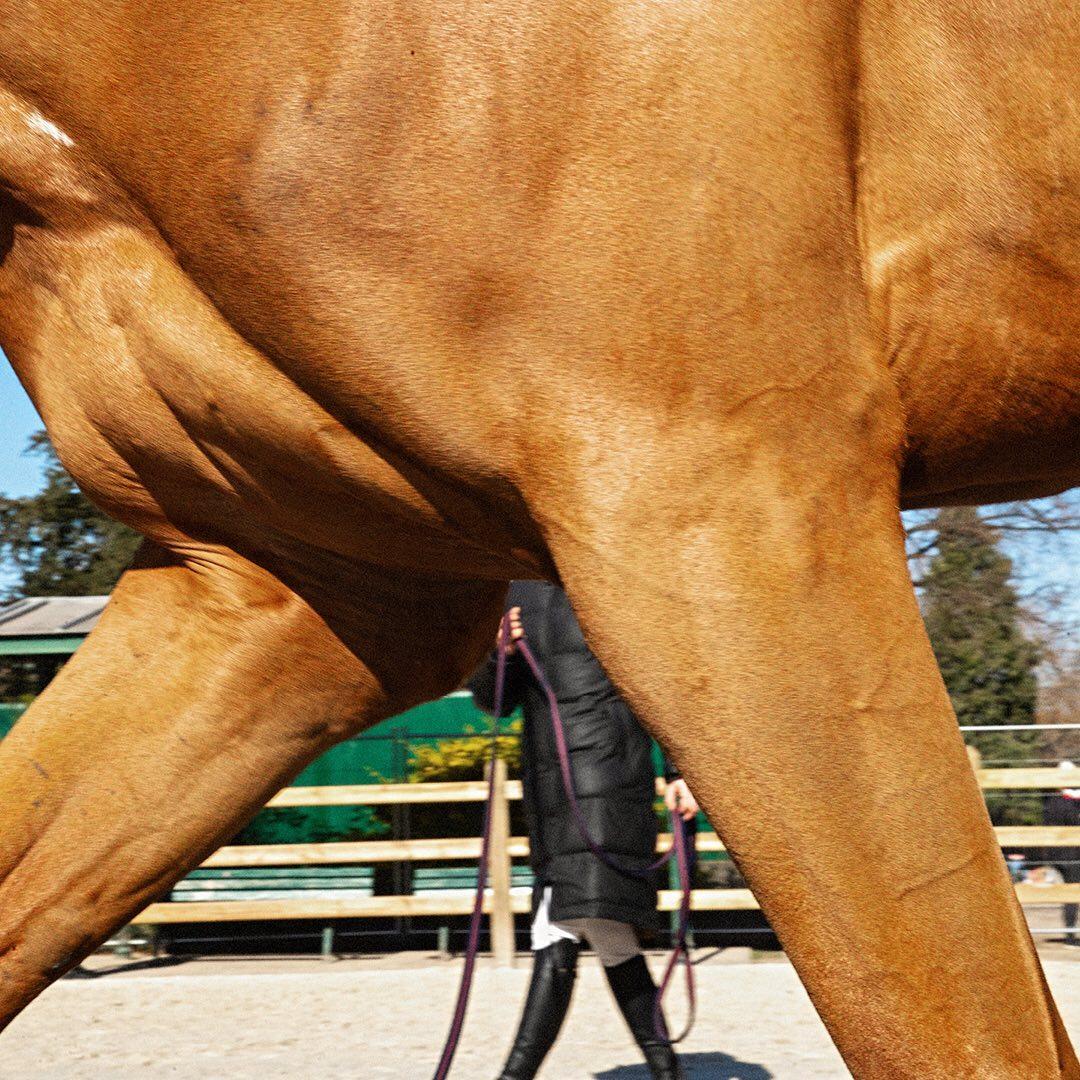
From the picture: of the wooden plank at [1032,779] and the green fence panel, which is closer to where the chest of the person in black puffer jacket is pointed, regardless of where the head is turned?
the green fence panel

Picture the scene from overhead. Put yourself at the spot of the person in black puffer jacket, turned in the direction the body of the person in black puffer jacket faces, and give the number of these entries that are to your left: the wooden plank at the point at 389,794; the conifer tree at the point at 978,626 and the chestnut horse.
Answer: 1

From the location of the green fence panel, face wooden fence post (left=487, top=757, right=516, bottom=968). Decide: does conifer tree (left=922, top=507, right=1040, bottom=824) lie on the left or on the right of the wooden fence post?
left

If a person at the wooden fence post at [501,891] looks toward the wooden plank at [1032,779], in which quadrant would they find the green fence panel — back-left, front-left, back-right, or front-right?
back-left

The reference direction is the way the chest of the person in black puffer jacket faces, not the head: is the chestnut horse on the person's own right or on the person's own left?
on the person's own left

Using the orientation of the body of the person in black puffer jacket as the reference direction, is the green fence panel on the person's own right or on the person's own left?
on the person's own right

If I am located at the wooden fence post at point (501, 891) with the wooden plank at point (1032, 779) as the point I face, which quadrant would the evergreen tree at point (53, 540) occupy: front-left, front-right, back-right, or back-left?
back-left

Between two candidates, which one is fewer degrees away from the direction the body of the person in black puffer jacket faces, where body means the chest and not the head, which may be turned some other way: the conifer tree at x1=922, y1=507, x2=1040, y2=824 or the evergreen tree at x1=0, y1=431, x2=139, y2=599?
the evergreen tree

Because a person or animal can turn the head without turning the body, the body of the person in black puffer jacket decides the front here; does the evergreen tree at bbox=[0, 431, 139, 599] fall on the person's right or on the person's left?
on the person's right

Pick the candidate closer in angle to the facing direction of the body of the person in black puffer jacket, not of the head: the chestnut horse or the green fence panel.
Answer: the green fence panel

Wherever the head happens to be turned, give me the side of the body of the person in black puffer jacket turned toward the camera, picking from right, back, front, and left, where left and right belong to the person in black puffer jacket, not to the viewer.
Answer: left

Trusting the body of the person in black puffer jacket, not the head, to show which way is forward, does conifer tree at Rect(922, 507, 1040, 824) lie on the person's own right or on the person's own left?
on the person's own right
